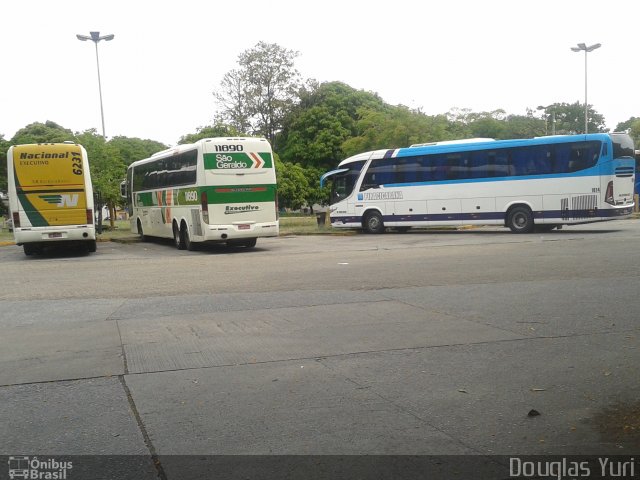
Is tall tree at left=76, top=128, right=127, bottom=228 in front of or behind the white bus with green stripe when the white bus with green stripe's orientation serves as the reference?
in front

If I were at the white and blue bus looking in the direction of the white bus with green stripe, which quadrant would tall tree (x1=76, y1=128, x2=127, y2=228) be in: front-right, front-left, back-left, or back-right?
front-right

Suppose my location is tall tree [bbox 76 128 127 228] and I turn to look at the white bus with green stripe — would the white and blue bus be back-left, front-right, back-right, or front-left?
front-left

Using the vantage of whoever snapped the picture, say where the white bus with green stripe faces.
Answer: facing away from the viewer and to the left of the viewer

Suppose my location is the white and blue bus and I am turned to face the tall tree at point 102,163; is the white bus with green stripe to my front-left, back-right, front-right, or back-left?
front-left

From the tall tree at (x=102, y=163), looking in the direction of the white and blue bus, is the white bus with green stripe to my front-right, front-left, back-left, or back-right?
front-right

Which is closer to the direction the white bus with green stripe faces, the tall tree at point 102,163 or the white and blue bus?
the tall tree

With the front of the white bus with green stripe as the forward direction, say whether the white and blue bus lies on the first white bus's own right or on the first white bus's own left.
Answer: on the first white bus's own right
